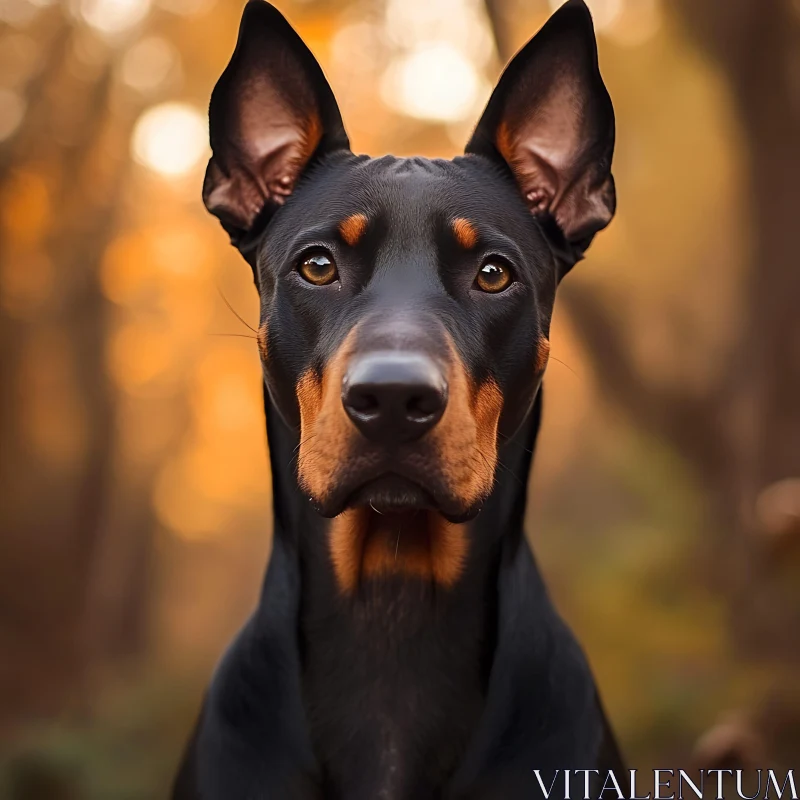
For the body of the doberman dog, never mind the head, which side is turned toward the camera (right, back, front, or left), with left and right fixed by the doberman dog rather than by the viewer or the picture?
front

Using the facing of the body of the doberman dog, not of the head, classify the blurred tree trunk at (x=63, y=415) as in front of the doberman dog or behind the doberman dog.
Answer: behind
